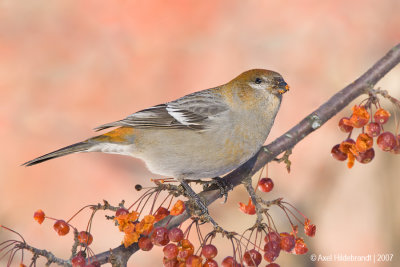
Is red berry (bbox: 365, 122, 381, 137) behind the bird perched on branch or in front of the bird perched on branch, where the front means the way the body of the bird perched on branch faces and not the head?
in front

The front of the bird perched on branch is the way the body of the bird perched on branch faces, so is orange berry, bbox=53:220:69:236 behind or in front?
behind

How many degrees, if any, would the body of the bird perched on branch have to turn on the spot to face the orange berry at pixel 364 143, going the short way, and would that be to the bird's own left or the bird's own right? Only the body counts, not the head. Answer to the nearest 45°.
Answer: approximately 45° to the bird's own right

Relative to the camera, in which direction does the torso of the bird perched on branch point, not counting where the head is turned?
to the viewer's right
